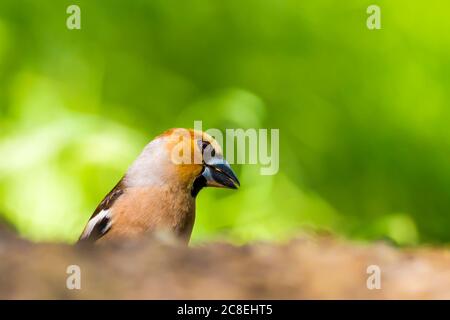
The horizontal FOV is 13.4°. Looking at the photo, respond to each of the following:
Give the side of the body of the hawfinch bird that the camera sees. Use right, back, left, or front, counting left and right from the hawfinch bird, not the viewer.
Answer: right

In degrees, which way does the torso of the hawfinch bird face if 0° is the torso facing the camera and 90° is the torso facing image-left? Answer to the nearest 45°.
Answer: approximately 270°
